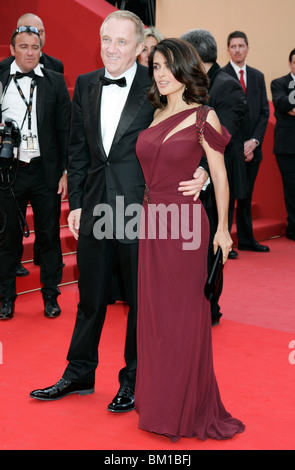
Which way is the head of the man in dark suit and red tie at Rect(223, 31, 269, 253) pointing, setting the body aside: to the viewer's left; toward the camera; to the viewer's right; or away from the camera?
toward the camera

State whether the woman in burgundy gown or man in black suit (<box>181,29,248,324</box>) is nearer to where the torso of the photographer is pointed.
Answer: the woman in burgundy gown

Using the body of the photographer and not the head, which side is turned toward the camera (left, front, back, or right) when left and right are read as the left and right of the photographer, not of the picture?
front

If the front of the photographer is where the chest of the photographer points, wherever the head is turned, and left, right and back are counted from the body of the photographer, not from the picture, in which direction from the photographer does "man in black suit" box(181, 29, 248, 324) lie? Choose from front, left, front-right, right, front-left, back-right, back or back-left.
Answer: left

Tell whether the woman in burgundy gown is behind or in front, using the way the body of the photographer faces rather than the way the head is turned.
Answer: in front

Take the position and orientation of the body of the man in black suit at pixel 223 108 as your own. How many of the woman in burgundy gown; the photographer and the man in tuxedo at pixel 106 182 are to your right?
0

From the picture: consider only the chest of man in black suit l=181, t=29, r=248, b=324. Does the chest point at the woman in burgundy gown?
no

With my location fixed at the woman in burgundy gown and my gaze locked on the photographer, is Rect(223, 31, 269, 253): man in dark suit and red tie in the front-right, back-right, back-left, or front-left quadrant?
front-right

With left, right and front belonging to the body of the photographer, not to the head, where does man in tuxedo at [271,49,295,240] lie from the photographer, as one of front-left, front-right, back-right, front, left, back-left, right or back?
back-left

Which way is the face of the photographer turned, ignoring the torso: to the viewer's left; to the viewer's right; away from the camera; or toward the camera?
toward the camera

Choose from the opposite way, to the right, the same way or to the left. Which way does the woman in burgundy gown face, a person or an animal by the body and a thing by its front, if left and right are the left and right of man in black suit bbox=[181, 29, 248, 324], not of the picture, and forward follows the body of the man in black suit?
to the left

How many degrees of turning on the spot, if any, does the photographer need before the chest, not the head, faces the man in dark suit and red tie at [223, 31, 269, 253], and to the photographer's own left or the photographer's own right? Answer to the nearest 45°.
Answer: approximately 135° to the photographer's own left

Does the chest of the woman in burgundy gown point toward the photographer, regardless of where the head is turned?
no

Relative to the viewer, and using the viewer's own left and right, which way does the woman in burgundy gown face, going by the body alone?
facing the viewer and to the left of the viewer
